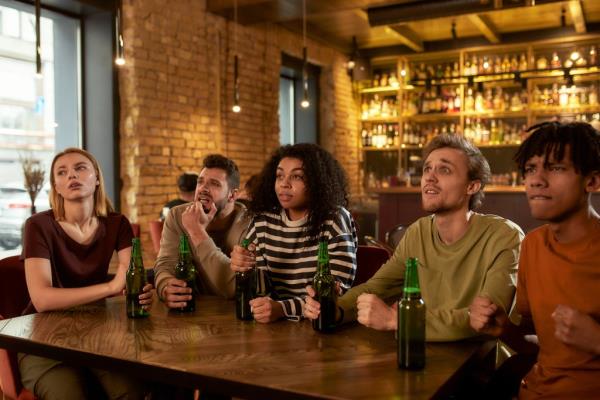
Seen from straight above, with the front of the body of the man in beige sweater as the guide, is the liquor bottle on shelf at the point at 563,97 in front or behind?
behind

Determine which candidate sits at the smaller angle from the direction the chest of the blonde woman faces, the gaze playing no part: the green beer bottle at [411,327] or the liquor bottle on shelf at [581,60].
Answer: the green beer bottle

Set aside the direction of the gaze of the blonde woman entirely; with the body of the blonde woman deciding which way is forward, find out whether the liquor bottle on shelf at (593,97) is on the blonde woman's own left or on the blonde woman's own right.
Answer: on the blonde woman's own left

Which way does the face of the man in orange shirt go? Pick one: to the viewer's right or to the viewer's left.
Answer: to the viewer's left

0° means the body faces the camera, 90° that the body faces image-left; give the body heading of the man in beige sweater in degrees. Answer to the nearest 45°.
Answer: approximately 45°

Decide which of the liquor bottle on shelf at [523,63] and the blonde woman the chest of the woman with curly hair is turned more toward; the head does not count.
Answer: the blonde woman

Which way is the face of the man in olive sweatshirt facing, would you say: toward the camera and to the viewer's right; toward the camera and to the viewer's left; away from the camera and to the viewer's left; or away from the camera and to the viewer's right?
toward the camera and to the viewer's left

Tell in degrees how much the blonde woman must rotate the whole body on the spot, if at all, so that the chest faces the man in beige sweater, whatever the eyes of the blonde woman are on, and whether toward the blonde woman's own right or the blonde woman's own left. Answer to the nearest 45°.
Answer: approximately 90° to the blonde woman's own left

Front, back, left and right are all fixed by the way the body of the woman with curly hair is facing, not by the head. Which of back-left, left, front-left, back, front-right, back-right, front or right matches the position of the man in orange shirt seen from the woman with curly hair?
left

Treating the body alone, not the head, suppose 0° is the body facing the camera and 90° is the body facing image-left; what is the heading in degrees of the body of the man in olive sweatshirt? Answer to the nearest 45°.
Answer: approximately 45°

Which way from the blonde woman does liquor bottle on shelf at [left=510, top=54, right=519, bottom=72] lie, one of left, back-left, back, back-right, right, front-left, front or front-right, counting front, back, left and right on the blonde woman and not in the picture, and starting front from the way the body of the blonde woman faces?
back-left

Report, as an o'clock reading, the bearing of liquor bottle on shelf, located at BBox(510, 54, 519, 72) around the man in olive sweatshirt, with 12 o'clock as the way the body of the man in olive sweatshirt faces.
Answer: The liquor bottle on shelf is roughly at 5 o'clock from the man in olive sweatshirt.
